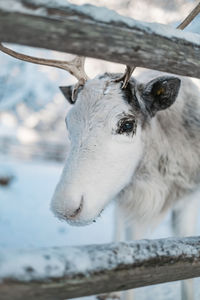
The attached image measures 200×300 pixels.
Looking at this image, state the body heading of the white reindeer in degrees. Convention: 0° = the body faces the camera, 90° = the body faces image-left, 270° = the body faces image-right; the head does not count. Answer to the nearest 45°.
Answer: approximately 45°
